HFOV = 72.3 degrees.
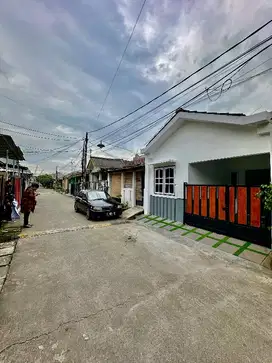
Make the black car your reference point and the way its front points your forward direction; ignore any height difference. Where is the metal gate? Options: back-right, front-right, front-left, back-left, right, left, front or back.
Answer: front

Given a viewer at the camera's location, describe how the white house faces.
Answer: facing the viewer and to the left of the viewer

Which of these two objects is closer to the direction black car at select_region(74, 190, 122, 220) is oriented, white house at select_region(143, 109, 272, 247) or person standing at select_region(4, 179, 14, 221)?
the white house

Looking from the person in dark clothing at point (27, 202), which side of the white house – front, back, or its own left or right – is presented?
front

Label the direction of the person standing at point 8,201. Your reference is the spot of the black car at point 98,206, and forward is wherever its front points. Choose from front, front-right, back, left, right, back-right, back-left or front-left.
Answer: back-right

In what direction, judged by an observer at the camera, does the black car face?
facing the viewer and to the right of the viewer

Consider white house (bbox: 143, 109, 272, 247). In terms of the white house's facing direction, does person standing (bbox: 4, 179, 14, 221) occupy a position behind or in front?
in front
